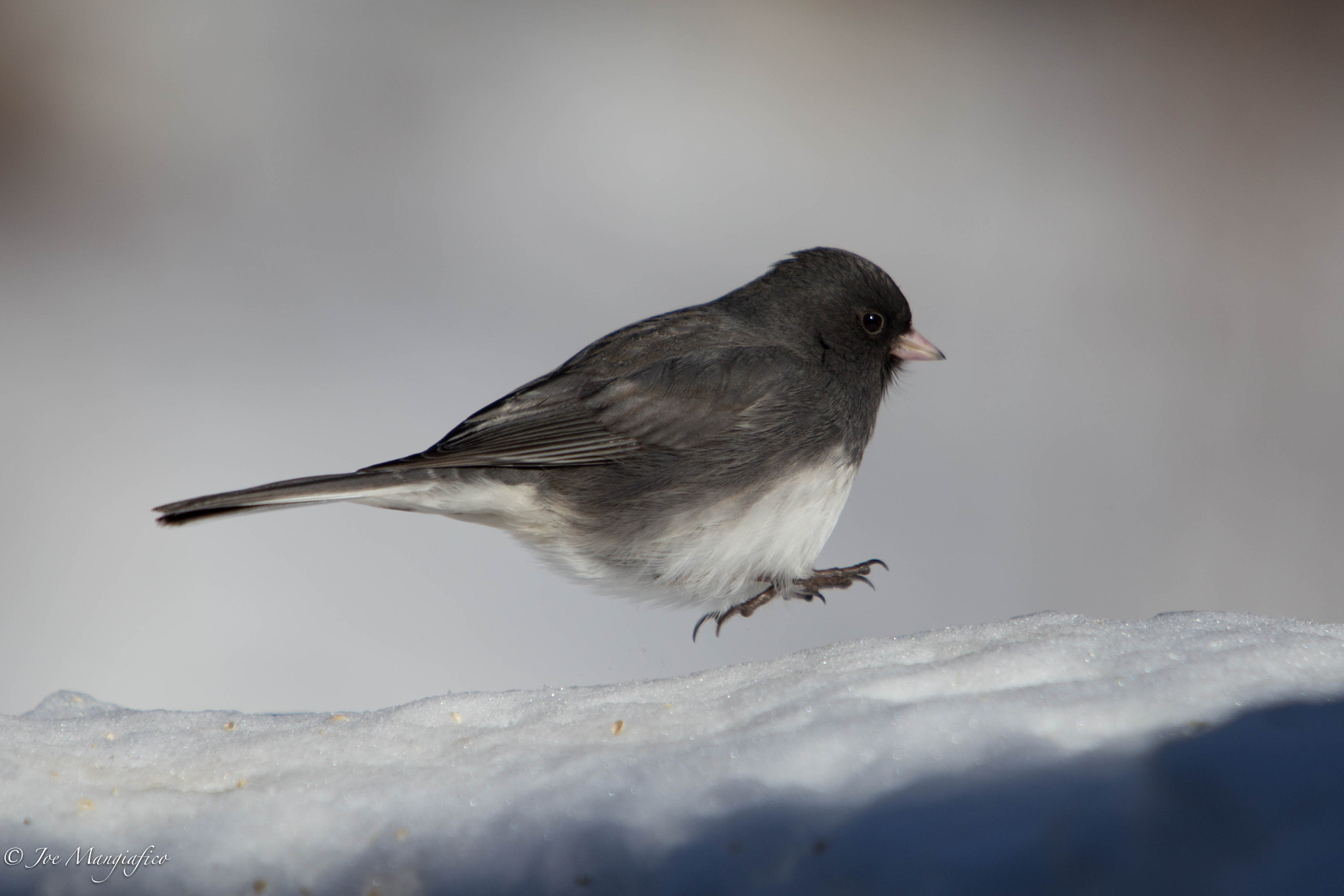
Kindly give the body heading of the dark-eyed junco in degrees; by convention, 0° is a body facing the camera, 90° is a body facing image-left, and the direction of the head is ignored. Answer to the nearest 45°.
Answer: approximately 270°
